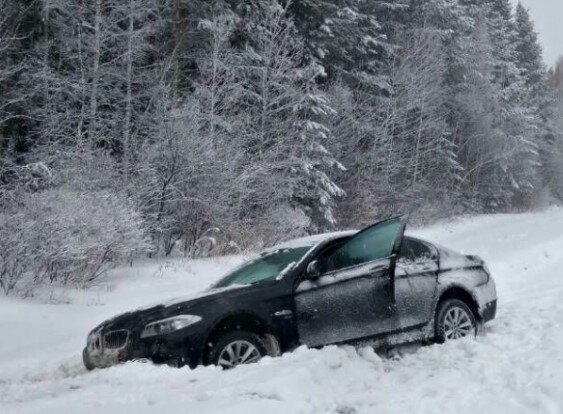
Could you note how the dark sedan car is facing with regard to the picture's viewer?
facing the viewer and to the left of the viewer

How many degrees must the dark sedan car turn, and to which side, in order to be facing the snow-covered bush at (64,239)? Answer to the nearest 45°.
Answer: approximately 90° to its right

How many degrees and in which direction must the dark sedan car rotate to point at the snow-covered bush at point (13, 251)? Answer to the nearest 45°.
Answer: approximately 90° to its right
